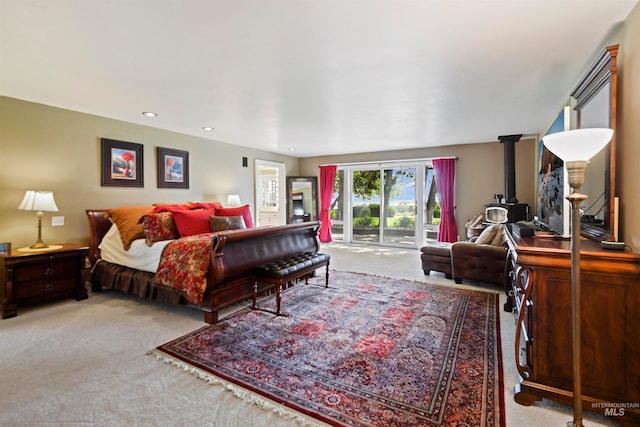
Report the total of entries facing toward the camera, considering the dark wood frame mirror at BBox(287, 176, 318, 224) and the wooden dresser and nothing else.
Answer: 1

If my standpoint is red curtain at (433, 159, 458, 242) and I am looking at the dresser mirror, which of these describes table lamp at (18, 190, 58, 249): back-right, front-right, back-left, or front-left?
front-right

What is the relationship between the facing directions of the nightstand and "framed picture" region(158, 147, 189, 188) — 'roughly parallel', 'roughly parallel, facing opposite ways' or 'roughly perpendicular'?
roughly parallel

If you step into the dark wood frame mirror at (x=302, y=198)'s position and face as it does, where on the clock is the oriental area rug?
The oriental area rug is roughly at 12 o'clock from the dark wood frame mirror.

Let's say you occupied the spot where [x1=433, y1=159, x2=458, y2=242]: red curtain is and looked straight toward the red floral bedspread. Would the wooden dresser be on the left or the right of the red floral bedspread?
left

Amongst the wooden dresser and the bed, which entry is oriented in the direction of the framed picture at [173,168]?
the wooden dresser

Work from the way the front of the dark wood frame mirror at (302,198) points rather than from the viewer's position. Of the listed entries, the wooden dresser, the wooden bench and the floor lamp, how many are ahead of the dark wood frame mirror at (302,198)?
3

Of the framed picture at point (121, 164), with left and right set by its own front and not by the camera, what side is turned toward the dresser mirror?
front

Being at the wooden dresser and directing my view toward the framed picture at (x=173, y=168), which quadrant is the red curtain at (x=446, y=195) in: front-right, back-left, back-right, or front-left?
front-right

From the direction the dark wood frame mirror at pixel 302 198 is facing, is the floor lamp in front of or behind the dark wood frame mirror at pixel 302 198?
in front

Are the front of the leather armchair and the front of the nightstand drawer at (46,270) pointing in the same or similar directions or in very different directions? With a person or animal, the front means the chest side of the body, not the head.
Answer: very different directions

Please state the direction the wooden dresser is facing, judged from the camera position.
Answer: facing to the left of the viewer

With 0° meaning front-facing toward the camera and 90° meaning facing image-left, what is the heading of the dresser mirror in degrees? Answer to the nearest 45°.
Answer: approximately 90°

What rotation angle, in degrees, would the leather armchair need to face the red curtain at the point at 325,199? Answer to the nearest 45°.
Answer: approximately 45° to its right

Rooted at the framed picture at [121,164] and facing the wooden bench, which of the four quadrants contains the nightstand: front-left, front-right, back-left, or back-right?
front-right

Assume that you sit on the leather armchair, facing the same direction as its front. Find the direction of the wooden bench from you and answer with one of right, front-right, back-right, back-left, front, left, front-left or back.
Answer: front-left

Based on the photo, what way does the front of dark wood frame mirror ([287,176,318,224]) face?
toward the camera

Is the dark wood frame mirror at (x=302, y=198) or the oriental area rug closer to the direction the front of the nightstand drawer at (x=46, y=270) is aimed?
the oriental area rug

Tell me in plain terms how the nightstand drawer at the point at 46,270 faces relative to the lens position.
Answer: facing the viewer and to the right of the viewer

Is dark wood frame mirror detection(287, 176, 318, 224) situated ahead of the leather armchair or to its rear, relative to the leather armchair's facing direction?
ahead
